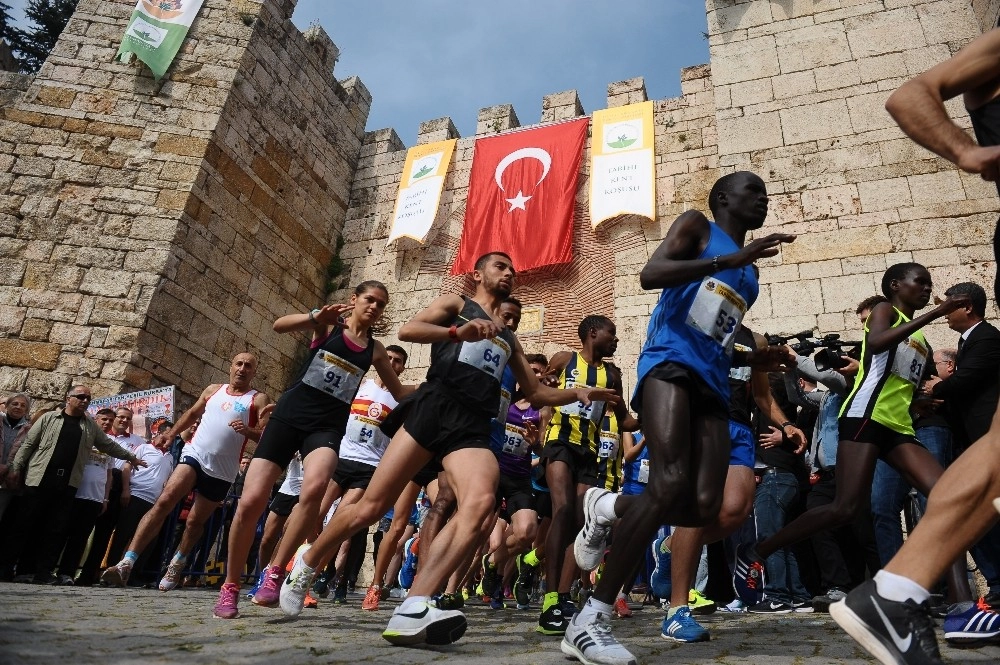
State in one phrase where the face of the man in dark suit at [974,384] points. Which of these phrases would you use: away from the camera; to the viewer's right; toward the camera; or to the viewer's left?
to the viewer's left

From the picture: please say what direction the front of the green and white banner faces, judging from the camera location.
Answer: facing the viewer

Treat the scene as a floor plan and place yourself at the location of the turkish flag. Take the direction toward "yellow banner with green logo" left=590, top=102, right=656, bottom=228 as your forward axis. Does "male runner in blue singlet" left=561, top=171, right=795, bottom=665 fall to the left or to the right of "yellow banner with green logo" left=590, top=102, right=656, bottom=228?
right

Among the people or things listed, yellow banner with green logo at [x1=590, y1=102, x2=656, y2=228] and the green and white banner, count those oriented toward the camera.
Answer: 2

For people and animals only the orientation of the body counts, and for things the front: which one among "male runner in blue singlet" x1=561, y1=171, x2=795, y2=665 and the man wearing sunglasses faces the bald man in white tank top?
the man wearing sunglasses

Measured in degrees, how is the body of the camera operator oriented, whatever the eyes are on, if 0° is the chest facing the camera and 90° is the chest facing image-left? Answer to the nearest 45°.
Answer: approximately 90°

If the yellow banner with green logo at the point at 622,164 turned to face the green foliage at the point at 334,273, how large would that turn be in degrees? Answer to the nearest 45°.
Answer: approximately 90° to its right

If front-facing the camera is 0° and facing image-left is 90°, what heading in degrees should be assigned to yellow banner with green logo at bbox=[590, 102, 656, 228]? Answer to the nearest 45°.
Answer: approximately 0°

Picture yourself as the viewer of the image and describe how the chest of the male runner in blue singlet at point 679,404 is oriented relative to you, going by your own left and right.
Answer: facing the viewer and to the right of the viewer
